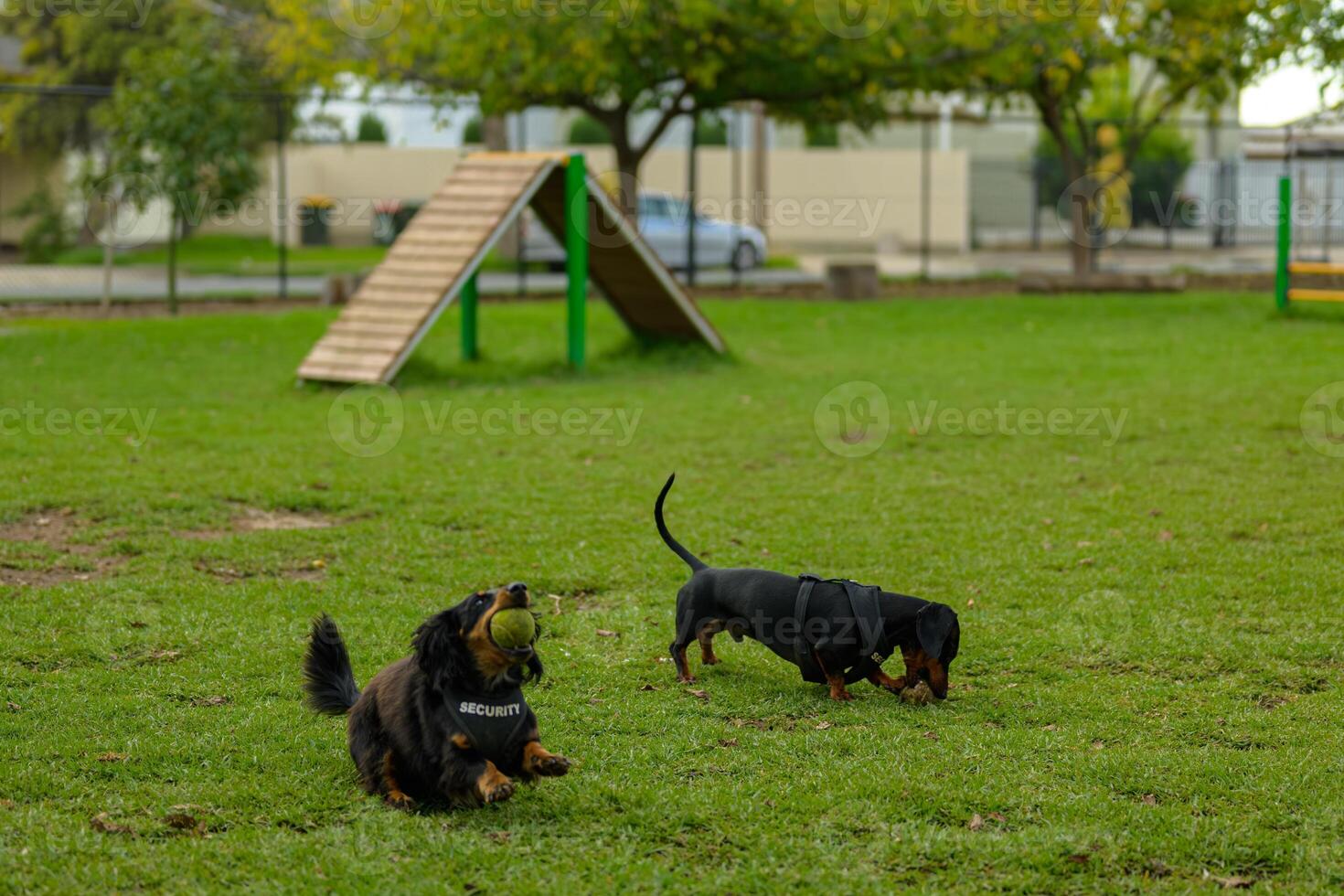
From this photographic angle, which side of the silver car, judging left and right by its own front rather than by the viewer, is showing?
right

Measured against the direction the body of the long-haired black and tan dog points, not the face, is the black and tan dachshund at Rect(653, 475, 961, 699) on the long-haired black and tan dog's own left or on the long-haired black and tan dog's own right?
on the long-haired black and tan dog's own left

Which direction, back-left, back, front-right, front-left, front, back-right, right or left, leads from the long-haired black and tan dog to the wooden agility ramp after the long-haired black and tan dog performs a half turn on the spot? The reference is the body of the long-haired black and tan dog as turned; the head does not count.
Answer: front-right

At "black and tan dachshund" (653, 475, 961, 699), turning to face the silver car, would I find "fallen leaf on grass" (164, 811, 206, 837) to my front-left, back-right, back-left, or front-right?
back-left

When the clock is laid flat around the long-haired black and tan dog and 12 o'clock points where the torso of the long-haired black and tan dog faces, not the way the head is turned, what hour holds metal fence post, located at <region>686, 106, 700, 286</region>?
The metal fence post is roughly at 8 o'clock from the long-haired black and tan dog.

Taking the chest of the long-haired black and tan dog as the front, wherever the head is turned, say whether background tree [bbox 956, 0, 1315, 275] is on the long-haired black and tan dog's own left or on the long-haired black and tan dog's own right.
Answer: on the long-haired black and tan dog's own left

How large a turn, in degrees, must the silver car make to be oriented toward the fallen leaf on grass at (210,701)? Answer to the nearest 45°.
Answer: approximately 90° to its right

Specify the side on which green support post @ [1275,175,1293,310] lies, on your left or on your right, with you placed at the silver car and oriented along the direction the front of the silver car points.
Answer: on your right

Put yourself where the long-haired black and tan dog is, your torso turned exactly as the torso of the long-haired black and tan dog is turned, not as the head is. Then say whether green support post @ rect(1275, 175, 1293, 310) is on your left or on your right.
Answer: on your left

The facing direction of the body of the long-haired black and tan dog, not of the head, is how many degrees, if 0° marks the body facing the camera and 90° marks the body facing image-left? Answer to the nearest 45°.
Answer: approximately 315°
